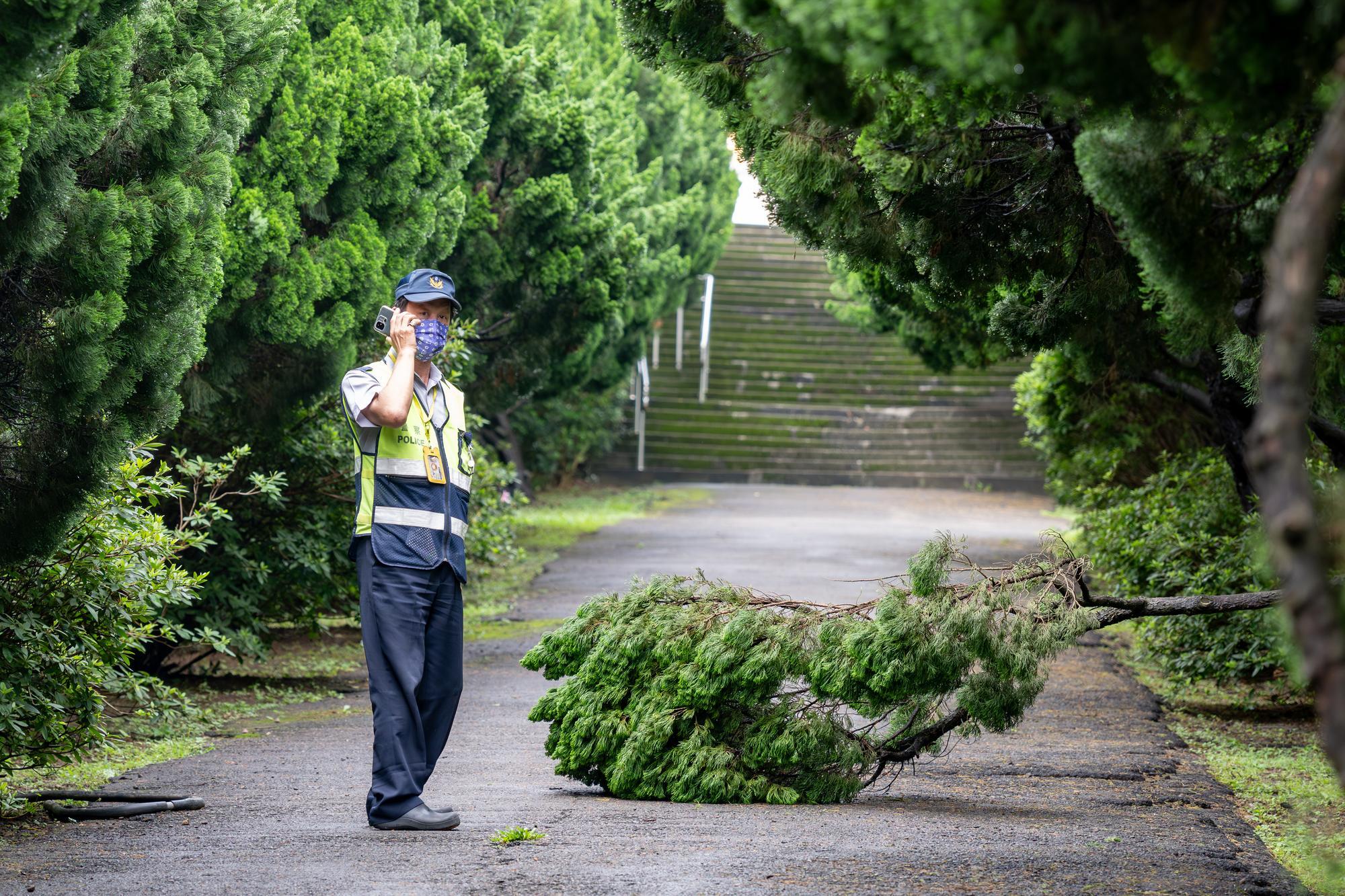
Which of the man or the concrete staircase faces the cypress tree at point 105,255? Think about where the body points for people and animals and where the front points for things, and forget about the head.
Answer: the concrete staircase

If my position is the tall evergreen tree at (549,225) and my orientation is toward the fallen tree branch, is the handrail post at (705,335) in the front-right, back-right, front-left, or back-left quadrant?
back-left

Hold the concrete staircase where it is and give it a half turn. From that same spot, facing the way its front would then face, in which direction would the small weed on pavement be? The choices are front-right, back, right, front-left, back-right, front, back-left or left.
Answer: back

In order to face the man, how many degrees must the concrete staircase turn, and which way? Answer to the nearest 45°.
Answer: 0° — it already faces them

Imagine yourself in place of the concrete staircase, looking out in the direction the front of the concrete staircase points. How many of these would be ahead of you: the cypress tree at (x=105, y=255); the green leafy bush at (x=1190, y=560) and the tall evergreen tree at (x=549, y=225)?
3

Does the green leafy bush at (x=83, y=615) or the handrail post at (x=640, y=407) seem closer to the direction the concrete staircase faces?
the green leafy bush

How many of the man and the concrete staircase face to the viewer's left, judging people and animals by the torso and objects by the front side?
0

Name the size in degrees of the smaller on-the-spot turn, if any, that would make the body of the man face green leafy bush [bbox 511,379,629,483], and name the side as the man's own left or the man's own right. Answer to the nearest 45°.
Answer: approximately 135° to the man's own left

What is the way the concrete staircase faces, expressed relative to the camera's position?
facing the viewer

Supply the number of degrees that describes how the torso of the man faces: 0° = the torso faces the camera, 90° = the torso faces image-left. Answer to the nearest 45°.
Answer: approximately 315°

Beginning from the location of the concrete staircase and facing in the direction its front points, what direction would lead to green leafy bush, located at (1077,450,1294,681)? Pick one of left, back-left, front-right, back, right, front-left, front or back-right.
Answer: front

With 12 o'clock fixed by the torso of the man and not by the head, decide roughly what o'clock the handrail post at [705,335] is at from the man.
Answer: The handrail post is roughly at 8 o'clock from the man.

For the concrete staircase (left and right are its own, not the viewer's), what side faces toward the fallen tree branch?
front

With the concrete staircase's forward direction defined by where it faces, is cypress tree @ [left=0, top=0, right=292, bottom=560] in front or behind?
in front

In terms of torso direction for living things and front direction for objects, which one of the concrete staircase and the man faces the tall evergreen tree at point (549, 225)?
the concrete staircase

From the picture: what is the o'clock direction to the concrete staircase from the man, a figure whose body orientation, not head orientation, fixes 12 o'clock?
The concrete staircase is roughly at 8 o'clock from the man.
